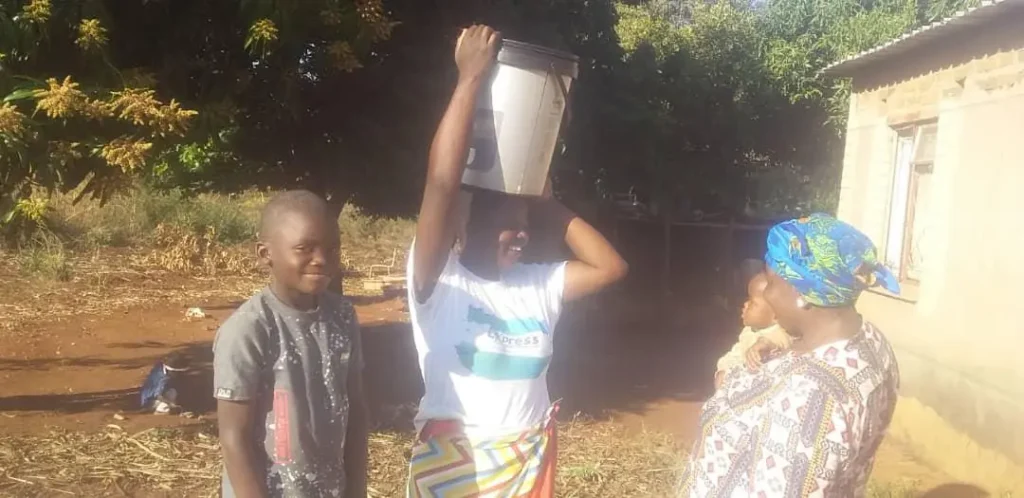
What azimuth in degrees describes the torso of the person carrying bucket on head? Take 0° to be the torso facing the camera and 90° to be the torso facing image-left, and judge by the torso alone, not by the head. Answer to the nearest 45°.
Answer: approximately 315°

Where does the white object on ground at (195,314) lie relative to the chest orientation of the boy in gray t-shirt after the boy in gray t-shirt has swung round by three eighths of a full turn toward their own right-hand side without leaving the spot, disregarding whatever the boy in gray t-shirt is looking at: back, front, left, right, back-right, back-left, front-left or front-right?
right

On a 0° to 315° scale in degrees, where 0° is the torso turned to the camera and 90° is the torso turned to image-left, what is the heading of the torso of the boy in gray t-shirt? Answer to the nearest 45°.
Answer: approximately 315°

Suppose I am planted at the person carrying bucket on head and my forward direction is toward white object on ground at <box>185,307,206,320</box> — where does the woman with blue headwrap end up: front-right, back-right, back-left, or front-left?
back-right

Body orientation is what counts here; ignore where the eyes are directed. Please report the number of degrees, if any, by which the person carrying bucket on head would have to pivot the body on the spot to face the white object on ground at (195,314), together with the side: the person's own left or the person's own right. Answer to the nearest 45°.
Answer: approximately 180°

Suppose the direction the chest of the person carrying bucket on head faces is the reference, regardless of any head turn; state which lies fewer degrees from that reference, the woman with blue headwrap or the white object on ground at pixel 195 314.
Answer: the woman with blue headwrap
